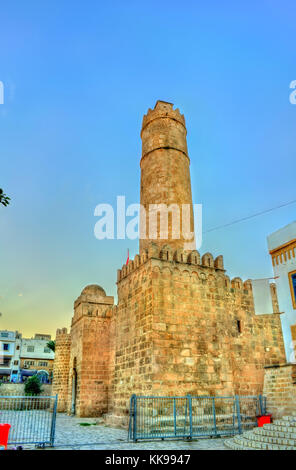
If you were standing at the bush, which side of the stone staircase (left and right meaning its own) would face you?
right

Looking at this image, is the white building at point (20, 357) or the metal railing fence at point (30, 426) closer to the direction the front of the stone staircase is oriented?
the metal railing fence

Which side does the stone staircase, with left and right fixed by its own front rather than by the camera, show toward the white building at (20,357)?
right

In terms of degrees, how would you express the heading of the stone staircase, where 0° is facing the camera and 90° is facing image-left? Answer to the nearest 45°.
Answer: approximately 45°

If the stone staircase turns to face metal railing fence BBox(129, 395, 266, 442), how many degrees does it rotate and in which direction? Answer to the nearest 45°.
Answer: approximately 90° to its right

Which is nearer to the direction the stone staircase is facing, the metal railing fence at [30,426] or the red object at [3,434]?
the red object

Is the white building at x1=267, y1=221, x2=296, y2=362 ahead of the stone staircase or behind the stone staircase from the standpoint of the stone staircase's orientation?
behind

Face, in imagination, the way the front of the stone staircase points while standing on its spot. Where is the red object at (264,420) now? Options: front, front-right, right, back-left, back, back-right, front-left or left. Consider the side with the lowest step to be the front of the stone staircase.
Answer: back-right

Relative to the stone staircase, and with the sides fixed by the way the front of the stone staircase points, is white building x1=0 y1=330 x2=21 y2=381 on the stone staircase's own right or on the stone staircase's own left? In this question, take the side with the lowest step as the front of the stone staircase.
on the stone staircase's own right

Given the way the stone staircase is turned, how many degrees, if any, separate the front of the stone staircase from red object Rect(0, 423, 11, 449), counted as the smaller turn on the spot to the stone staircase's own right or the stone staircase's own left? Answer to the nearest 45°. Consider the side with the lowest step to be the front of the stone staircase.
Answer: approximately 45° to the stone staircase's own right
